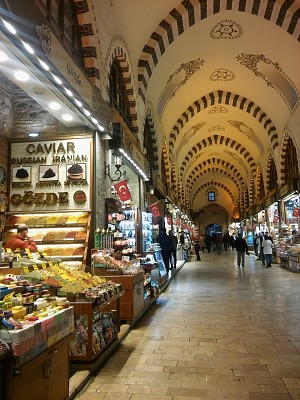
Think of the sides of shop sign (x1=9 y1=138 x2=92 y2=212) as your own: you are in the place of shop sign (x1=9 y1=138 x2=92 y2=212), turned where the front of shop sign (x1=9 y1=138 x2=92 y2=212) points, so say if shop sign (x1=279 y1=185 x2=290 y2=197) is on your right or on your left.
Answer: on your left

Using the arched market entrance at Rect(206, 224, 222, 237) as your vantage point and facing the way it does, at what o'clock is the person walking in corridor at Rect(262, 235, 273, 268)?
The person walking in corridor is roughly at 12 o'clock from the arched market entrance.

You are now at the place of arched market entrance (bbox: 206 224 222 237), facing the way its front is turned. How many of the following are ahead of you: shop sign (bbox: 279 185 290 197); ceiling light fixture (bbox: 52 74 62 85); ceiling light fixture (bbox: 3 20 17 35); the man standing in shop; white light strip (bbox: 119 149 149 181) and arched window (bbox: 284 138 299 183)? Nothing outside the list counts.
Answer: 6

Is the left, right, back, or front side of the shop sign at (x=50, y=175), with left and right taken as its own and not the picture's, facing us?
front

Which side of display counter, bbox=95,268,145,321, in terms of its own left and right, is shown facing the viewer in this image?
right

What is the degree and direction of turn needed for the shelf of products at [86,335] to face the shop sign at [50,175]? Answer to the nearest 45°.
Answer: approximately 135° to its left

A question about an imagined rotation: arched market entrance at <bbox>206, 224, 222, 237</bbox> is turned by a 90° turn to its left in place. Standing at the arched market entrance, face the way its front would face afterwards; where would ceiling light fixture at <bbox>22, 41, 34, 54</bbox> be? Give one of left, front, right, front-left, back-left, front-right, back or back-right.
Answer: right

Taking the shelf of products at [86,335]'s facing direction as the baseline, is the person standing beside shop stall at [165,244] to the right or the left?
on its left

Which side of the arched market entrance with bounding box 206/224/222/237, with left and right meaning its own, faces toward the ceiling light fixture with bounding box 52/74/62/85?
front

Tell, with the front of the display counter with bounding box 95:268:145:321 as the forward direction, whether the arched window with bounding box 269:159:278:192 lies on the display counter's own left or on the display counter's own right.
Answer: on the display counter's own left

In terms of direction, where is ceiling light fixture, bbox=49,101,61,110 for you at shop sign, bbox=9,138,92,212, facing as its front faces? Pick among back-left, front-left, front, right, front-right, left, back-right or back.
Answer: front

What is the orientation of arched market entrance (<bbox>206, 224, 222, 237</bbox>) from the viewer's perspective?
toward the camera
